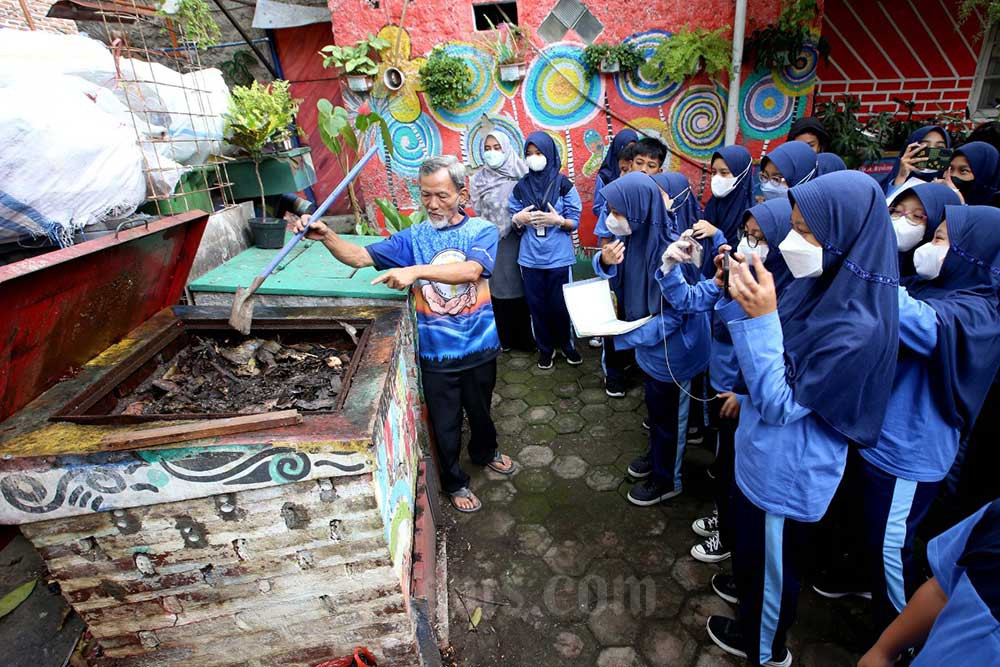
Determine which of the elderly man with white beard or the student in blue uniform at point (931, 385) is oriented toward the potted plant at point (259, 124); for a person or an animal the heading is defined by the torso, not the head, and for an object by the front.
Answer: the student in blue uniform

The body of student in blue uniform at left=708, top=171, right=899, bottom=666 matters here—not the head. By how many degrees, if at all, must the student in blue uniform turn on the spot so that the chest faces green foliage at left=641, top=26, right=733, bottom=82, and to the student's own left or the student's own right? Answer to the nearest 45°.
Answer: approximately 90° to the student's own right

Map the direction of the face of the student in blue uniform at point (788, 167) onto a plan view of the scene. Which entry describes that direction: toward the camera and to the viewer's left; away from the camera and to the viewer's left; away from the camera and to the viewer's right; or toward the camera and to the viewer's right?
toward the camera and to the viewer's left

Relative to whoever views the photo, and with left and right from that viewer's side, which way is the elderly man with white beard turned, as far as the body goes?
facing the viewer

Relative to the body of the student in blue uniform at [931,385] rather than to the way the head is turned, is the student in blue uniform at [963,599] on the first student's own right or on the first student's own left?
on the first student's own left

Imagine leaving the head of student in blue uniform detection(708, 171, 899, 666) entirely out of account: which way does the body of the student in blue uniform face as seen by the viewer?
to the viewer's left

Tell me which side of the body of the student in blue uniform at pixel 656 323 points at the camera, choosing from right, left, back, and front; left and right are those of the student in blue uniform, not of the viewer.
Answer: left

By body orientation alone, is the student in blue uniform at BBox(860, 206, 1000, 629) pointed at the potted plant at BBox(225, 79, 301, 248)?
yes

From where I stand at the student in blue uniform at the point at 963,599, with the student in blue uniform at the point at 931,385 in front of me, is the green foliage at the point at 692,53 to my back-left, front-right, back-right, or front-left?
front-left

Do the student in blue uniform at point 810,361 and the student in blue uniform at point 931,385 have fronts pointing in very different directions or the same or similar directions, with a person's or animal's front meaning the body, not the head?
same or similar directions

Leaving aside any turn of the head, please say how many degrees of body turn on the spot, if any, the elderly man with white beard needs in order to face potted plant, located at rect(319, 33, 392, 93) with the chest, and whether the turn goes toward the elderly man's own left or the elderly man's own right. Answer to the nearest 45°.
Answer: approximately 180°

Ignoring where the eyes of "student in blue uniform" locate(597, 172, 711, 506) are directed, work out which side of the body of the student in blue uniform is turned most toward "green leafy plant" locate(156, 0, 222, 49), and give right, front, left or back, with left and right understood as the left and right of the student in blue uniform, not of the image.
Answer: front

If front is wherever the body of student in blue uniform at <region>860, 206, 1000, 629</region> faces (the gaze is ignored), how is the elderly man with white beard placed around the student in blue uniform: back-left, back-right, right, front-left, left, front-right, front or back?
front

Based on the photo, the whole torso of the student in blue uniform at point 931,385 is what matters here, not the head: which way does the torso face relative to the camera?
to the viewer's left

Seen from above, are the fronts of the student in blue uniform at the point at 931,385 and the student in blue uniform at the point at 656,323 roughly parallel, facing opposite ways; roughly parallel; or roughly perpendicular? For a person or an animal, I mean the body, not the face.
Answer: roughly parallel

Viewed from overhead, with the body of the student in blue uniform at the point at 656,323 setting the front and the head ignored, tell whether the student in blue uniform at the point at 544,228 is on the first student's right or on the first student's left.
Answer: on the first student's right

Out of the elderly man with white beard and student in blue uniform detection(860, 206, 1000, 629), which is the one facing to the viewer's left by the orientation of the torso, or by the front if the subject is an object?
the student in blue uniform

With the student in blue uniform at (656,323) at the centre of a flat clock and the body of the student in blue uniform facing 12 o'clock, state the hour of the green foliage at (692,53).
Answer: The green foliage is roughly at 3 o'clock from the student in blue uniform.
